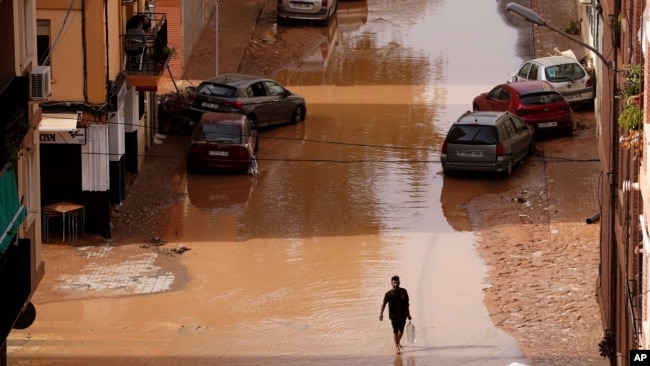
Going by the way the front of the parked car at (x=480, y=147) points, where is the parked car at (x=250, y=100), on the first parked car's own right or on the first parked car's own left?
on the first parked car's own left

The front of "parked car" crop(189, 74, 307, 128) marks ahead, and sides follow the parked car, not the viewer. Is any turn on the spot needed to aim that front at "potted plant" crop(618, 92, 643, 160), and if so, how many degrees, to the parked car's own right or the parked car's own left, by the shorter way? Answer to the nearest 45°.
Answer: approximately 135° to the parked car's own right

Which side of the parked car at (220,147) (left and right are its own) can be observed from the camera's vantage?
back

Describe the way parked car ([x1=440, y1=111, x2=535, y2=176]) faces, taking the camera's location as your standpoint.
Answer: facing away from the viewer and to the right of the viewer

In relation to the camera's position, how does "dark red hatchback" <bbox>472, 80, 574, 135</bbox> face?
facing away from the viewer and to the left of the viewer

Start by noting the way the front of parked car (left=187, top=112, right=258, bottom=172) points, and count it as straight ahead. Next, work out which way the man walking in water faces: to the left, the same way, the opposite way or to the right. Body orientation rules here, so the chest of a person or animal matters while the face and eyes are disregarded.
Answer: the opposite way

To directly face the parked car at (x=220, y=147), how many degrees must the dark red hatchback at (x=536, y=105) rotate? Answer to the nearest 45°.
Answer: approximately 90° to its left

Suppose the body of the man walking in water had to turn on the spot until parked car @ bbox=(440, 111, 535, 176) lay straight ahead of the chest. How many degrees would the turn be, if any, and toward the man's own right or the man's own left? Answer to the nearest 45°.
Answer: approximately 180°

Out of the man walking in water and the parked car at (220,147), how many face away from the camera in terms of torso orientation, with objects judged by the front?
1
